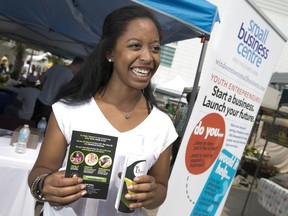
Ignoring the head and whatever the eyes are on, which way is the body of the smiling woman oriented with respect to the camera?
toward the camera

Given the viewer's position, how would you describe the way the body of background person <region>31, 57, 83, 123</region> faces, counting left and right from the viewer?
facing away from the viewer and to the right of the viewer

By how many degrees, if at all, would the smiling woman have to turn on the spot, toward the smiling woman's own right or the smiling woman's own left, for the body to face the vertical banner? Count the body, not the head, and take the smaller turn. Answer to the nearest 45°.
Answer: approximately 135° to the smiling woman's own left

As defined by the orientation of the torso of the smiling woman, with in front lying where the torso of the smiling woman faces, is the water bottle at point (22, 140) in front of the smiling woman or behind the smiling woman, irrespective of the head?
behind

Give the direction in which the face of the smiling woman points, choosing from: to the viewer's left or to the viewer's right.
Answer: to the viewer's right

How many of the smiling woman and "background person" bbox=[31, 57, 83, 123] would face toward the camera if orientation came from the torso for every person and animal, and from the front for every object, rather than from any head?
1
